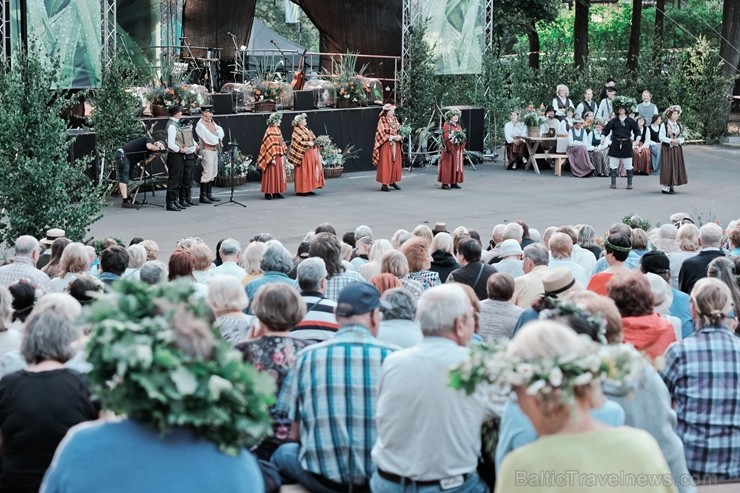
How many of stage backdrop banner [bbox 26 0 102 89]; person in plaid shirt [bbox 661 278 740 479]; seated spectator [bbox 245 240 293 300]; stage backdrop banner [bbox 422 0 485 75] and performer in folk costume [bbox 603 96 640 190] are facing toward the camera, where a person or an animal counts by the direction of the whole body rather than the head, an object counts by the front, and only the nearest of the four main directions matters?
3

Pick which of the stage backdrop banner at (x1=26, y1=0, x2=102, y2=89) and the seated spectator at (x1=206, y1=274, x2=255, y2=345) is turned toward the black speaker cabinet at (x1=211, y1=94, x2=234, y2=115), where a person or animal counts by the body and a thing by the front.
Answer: the seated spectator

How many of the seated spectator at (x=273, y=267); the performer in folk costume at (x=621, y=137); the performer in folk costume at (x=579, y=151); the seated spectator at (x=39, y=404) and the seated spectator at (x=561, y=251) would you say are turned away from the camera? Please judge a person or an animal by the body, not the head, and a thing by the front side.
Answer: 3

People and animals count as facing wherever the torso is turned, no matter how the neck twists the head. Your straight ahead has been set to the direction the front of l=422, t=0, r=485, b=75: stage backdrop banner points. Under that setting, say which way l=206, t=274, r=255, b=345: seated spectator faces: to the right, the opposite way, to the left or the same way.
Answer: the opposite way

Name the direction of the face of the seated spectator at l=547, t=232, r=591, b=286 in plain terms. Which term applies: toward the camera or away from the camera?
away from the camera

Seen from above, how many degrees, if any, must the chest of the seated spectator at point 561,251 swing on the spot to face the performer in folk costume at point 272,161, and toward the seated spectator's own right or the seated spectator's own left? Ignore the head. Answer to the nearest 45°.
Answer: approximately 45° to the seated spectator's own left

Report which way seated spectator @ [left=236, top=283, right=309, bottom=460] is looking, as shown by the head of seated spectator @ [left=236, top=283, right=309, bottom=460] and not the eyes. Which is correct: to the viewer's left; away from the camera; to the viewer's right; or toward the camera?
away from the camera

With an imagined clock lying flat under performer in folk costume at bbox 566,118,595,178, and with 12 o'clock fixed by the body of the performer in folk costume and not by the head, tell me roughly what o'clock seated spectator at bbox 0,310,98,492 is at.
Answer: The seated spectator is roughly at 12 o'clock from the performer in folk costume.

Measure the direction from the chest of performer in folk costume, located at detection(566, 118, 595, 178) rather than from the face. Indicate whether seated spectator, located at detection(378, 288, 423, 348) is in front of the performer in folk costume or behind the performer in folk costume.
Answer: in front

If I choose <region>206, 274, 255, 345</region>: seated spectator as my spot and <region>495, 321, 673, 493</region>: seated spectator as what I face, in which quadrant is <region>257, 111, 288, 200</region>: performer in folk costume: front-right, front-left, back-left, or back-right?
back-left

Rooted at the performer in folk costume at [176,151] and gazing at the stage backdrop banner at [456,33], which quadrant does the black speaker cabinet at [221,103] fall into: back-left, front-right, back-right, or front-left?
front-left

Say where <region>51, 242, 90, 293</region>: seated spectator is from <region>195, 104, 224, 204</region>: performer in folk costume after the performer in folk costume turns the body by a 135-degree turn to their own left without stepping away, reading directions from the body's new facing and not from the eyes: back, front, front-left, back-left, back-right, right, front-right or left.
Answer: back

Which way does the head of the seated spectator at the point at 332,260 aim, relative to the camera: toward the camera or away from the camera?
away from the camera

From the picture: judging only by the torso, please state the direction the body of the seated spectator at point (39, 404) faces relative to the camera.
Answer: away from the camera

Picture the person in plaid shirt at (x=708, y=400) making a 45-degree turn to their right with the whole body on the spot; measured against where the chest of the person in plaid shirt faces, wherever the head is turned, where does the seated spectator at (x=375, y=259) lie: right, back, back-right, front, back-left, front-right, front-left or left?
left

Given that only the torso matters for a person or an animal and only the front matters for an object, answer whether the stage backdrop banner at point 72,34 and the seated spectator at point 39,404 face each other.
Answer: yes

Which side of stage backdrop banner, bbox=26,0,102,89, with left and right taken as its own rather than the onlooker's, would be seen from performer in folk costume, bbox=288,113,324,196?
left

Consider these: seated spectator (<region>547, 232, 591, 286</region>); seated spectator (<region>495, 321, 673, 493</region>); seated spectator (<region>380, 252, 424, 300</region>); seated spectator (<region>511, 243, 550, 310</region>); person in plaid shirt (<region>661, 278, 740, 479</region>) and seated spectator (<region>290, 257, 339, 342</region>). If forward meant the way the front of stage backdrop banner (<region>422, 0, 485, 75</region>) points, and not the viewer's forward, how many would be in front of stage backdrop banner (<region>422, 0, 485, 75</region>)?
6

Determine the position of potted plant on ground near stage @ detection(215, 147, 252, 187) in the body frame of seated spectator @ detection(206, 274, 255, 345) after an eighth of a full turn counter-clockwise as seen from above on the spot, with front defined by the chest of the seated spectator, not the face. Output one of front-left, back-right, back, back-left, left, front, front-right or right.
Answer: front-right

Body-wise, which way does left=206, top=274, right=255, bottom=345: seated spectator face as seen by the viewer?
away from the camera

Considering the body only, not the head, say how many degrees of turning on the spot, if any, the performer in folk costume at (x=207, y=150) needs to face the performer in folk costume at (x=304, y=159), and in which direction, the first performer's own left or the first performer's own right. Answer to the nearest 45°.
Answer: approximately 90° to the first performer's own left

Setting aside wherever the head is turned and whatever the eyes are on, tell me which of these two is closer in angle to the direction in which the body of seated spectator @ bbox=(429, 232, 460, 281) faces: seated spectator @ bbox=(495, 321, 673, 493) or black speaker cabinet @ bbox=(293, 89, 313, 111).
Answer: the black speaker cabinet
